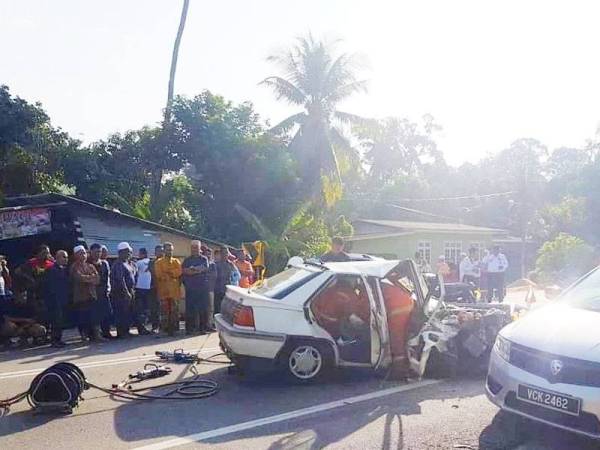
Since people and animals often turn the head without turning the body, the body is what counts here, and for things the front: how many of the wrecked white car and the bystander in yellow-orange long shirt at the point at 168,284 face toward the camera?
1

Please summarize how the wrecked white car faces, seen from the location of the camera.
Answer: facing to the right of the viewer

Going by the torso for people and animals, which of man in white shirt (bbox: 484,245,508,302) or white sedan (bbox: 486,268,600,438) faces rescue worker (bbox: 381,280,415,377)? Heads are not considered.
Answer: the man in white shirt

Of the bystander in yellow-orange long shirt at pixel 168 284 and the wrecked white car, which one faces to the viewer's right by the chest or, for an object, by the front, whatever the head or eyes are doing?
the wrecked white car

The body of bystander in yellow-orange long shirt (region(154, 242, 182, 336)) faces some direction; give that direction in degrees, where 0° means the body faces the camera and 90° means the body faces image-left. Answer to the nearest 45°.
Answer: approximately 0°

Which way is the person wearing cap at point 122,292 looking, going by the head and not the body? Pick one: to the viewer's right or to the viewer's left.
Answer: to the viewer's right

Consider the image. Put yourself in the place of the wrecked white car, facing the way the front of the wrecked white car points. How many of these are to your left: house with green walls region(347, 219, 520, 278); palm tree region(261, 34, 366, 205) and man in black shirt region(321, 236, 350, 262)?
3

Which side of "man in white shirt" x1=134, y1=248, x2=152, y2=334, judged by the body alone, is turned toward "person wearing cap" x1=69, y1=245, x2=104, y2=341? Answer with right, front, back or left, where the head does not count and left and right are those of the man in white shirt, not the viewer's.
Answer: right

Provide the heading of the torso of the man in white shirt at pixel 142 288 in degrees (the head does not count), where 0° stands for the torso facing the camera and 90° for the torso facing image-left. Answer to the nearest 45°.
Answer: approximately 315°

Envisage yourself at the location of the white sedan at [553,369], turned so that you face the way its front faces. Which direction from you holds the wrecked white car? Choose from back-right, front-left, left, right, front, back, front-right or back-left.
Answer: right
